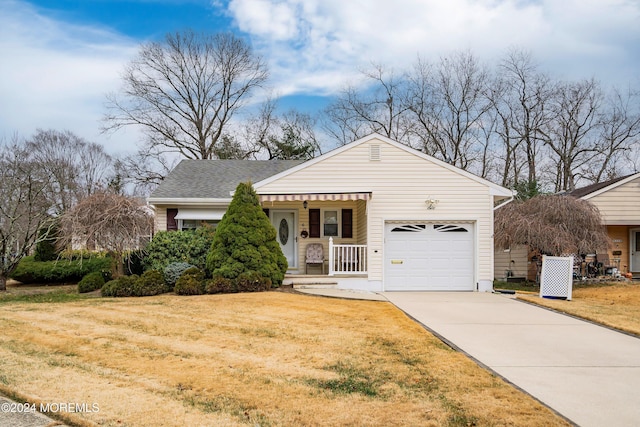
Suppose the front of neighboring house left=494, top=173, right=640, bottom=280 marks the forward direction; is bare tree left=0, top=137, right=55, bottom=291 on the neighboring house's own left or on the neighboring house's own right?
on the neighboring house's own right

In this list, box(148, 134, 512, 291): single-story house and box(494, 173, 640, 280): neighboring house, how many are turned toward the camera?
2

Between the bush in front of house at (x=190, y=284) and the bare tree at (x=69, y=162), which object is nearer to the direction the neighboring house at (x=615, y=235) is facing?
the bush in front of house

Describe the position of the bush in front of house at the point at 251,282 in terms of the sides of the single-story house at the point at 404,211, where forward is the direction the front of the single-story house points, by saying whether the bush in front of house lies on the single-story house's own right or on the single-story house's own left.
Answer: on the single-story house's own right

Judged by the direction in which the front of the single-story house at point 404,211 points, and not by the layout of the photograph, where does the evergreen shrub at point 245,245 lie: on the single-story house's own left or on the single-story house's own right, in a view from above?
on the single-story house's own right

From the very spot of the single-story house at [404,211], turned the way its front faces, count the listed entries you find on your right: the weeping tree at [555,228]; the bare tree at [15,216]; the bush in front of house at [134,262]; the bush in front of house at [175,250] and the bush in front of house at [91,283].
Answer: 4

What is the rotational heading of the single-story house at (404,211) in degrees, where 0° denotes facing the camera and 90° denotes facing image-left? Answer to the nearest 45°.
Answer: approximately 0°

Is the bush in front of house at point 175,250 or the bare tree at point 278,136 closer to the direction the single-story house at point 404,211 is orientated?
the bush in front of house

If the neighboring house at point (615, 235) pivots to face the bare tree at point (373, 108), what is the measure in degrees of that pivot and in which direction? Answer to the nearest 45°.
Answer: approximately 135° to its right

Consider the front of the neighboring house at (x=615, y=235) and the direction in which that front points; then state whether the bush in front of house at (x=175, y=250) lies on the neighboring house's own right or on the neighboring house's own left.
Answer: on the neighboring house's own right

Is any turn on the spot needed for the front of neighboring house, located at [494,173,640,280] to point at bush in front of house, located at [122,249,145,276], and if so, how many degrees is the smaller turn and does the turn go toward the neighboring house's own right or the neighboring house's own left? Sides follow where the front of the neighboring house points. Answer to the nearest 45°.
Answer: approximately 45° to the neighboring house's own right

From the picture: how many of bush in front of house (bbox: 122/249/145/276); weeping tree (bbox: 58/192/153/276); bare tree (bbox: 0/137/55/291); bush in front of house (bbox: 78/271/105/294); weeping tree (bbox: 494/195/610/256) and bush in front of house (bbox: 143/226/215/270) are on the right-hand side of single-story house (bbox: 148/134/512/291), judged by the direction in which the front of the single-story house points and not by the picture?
5
